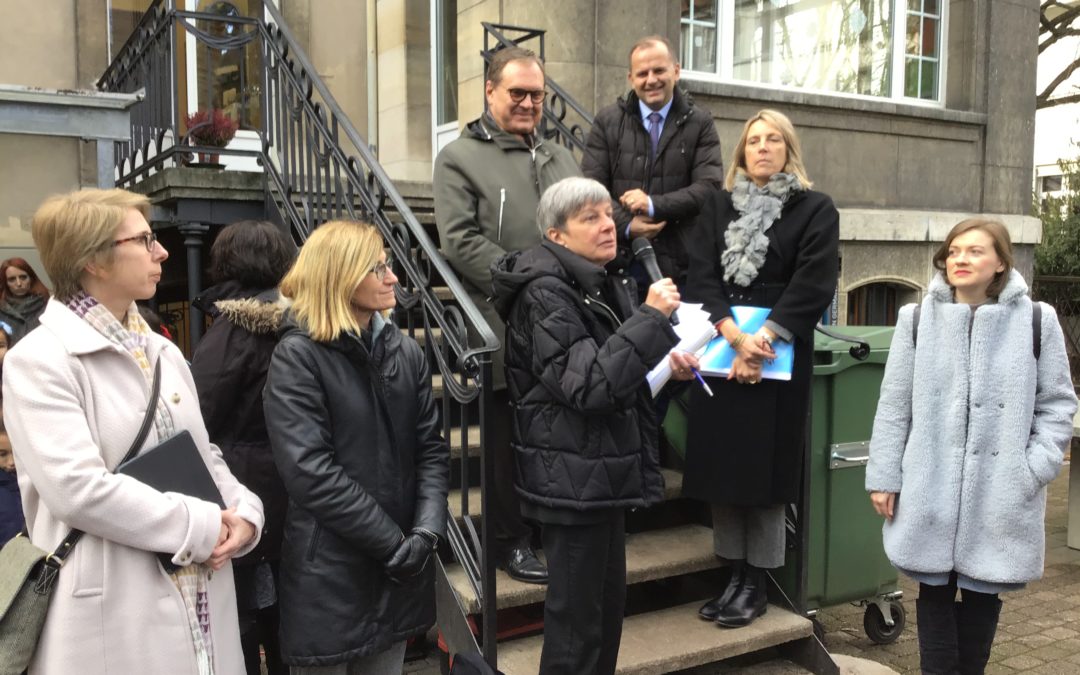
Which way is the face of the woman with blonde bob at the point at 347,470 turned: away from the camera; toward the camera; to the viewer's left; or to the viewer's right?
to the viewer's right

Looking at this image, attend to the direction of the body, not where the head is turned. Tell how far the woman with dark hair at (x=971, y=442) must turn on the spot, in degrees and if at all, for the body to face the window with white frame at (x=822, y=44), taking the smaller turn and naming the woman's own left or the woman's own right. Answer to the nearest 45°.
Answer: approximately 180°

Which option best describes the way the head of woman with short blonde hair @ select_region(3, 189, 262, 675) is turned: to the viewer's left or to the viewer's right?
to the viewer's right

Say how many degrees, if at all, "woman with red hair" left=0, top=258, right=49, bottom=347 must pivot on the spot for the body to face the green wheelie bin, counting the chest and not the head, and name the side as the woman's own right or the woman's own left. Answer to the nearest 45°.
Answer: approximately 45° to the woman's own left

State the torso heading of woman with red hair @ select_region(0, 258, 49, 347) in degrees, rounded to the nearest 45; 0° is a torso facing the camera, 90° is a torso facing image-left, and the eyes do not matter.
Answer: approximately 0°

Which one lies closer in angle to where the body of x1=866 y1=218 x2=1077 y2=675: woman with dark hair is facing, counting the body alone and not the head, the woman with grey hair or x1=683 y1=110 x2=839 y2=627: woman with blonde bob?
the woman with grey hair

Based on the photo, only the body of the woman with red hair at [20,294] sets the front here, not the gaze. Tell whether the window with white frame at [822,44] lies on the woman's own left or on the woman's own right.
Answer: on the woman's own left
